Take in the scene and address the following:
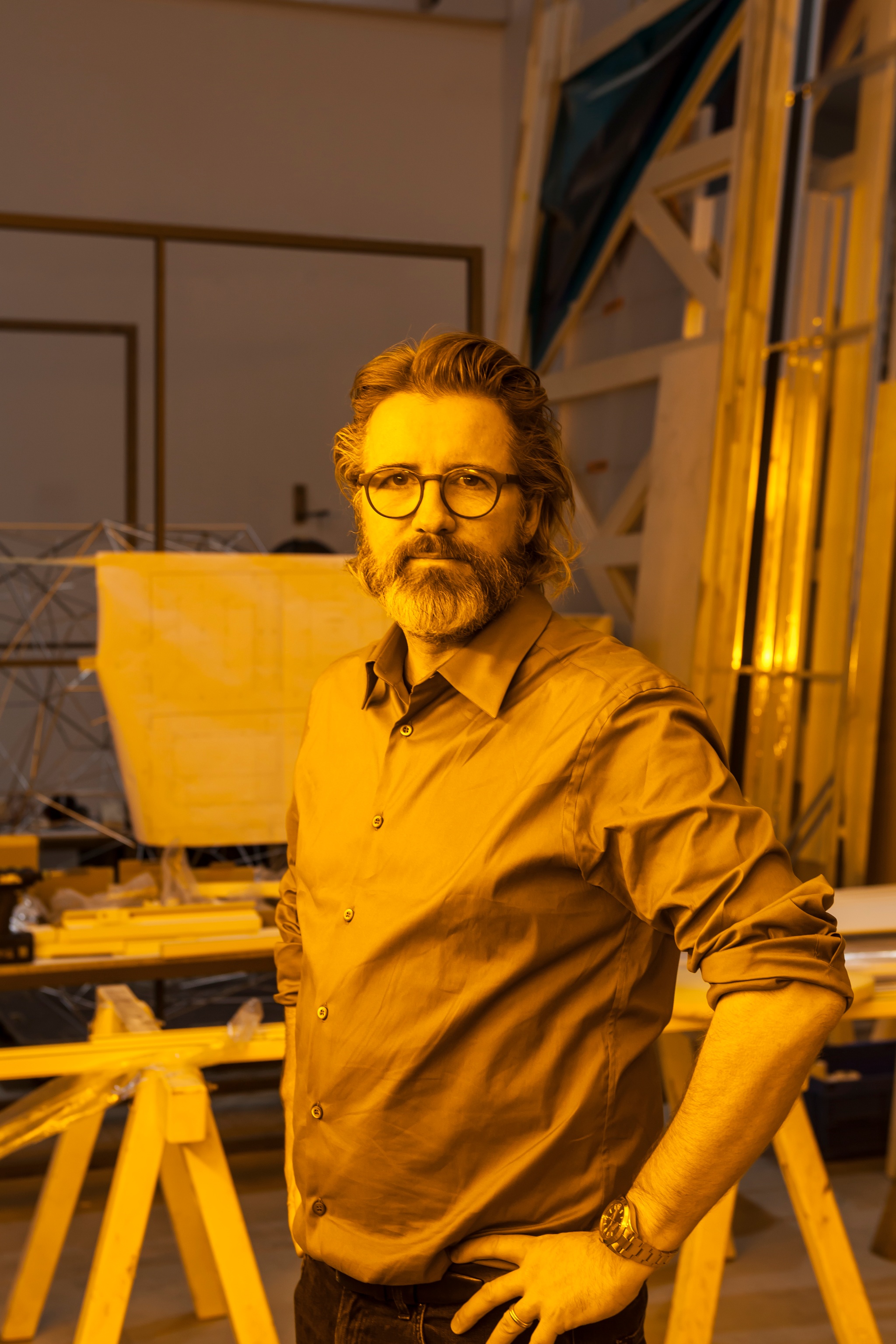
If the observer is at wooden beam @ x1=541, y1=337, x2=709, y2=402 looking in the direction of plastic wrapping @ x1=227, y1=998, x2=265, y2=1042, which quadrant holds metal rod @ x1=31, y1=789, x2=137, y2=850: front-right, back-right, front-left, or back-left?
front-right

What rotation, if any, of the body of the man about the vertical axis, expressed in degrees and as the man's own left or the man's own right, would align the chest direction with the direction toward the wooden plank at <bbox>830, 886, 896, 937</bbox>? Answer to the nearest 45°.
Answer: approximately 180°

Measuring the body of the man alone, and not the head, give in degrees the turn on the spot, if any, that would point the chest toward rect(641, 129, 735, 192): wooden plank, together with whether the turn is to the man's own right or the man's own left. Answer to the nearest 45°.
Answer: approximately 135° to the man's own right

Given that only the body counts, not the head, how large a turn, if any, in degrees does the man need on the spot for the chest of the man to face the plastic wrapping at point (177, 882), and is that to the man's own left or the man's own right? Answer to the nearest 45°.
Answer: approximately 90° to the man's own right

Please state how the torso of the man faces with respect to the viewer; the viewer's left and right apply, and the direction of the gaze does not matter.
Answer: facing the viewer and to the left of the viewer

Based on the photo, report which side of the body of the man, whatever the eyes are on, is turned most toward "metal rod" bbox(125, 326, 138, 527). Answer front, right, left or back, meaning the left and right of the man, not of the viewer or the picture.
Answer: right

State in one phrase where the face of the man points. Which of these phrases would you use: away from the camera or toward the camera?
toward the camera

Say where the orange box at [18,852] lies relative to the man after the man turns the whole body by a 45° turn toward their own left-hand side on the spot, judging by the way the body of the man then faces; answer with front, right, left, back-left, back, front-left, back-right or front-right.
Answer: back-right

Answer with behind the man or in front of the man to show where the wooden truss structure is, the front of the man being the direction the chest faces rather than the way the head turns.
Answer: behind

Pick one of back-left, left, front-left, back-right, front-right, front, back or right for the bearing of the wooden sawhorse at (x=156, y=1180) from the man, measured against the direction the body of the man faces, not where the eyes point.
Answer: right
